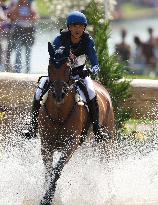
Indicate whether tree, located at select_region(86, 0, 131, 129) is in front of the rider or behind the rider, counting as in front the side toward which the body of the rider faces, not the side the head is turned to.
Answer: behind

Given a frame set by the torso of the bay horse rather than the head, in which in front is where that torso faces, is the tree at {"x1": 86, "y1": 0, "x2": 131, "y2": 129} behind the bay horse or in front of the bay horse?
behind

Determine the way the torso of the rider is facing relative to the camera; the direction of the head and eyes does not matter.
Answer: toward the camera

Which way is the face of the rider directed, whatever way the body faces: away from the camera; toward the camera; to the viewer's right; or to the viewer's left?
toward the camera

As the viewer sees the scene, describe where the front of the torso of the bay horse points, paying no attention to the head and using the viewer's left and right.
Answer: facing the viewer
